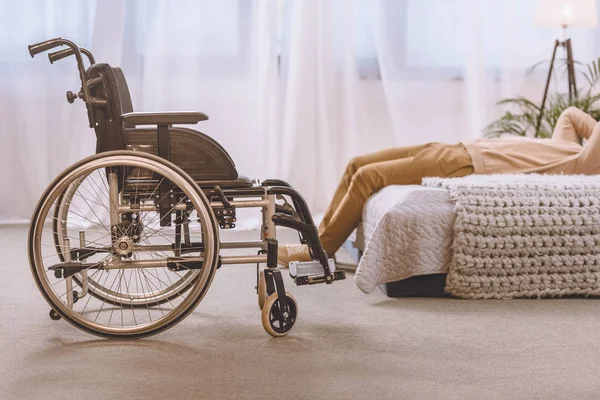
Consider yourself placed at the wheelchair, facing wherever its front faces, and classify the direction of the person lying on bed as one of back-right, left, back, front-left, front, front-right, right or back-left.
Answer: front-left

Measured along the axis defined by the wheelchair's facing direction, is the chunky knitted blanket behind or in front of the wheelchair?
in front

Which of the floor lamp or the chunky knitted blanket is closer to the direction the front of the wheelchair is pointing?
the chunky knitted blanket

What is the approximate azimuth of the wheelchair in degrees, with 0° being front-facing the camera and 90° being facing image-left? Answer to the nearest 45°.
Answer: approximately 270°

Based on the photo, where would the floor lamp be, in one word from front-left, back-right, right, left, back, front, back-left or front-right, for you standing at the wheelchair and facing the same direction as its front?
front-left
